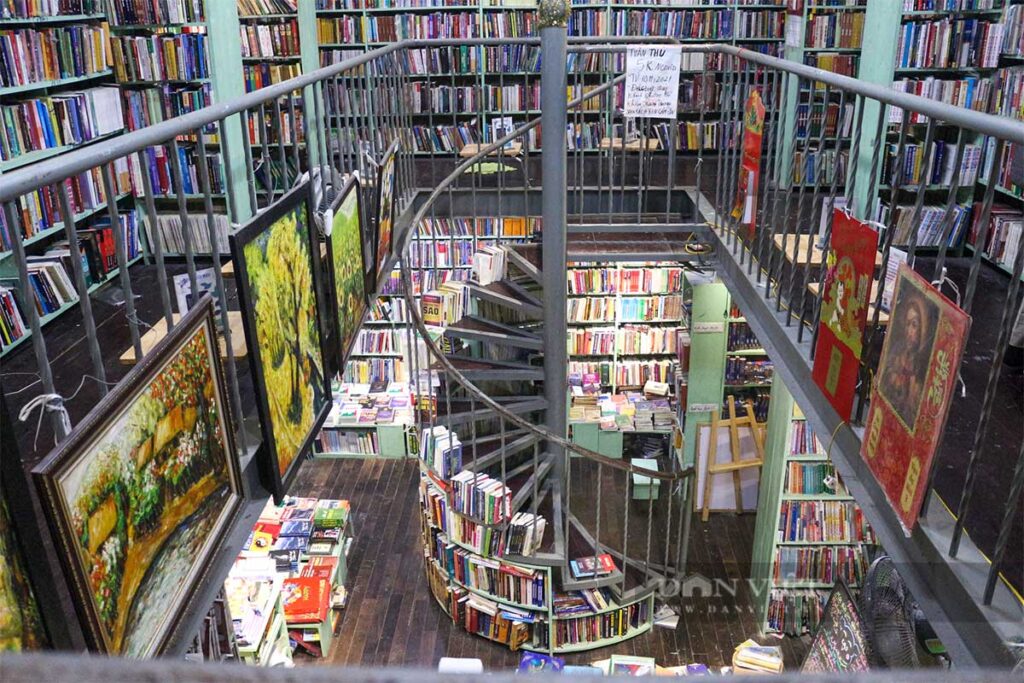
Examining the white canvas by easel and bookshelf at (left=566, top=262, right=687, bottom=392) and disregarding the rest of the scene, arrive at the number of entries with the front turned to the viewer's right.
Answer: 0

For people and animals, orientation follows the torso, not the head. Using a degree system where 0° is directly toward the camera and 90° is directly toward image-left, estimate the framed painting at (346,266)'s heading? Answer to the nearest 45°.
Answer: approximately 270°

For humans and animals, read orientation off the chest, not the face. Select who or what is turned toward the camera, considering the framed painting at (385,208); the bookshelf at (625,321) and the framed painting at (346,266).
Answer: the bookshelf

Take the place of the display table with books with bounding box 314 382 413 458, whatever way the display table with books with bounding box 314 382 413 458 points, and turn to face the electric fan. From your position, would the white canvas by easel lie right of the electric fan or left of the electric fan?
left

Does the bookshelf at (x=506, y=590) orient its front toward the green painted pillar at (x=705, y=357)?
no

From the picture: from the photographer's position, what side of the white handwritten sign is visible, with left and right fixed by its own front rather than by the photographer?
front

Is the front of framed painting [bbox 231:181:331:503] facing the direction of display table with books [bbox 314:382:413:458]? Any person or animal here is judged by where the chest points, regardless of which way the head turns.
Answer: no

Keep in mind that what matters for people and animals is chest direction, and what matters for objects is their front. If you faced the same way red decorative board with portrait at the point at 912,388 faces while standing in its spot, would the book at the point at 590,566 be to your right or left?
on your right

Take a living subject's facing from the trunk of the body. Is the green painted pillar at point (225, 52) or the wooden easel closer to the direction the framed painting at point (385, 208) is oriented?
the wooden easel

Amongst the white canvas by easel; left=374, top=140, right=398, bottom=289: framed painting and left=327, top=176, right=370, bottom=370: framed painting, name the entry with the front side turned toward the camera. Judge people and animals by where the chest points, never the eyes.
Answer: the white canvas by easel
